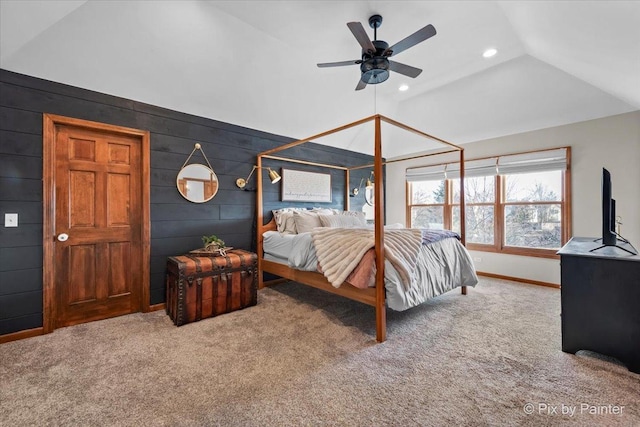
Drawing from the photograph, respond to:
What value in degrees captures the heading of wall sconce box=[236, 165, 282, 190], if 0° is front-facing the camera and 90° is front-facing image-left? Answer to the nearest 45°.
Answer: approximately 315°

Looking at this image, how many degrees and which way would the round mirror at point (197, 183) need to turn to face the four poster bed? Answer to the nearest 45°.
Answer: approximately 45° to its left

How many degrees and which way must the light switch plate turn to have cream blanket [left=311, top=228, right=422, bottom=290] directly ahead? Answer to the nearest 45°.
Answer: approximately 45° to its left

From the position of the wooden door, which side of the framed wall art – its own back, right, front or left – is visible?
right

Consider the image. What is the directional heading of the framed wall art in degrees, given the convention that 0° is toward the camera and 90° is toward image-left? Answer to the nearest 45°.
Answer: approximately 315°

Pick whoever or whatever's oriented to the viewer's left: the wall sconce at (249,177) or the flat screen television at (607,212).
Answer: the flat screen television

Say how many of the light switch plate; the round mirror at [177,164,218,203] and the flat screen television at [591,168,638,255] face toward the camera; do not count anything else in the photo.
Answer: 2

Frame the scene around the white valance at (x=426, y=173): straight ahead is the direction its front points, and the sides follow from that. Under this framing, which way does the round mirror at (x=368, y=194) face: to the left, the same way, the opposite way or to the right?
to the left

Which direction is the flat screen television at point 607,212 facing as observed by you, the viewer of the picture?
facing to the left of the viewer

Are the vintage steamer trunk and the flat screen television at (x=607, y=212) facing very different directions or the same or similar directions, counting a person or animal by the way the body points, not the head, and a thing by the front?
very different directions

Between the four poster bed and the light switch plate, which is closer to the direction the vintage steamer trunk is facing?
the four poster bed

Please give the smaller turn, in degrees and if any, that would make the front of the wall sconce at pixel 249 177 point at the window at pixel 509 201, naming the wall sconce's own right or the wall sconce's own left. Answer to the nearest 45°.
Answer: approximately 45° to the wall sconce's own left

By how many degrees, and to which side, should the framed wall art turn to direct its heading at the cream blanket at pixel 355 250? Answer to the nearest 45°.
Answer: approximately 45° to its right

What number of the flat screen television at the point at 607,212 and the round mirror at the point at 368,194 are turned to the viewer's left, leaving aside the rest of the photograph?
1

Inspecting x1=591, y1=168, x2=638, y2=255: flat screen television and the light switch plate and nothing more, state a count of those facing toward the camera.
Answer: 1
